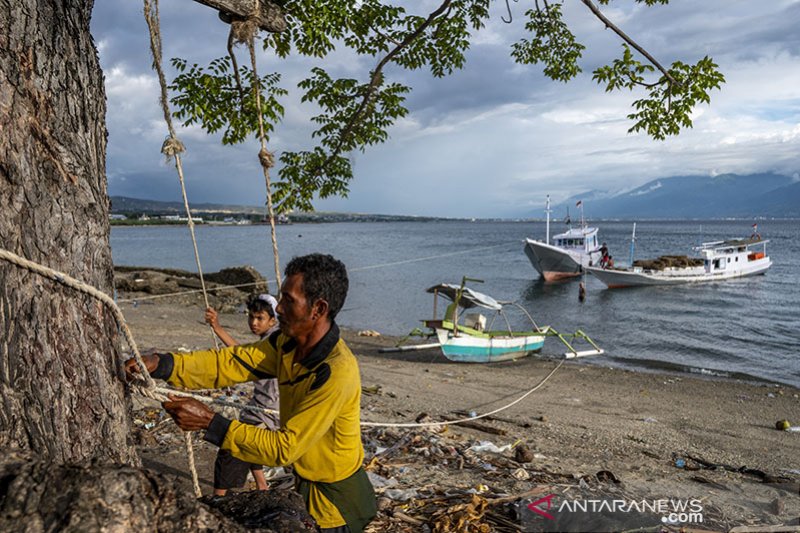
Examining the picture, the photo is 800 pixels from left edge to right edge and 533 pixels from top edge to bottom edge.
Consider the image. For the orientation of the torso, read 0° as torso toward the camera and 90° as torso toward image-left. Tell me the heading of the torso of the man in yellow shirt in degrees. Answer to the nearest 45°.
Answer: approximately 90°

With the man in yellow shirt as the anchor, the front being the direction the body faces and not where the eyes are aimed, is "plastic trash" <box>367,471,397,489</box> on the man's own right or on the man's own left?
on the man's own right

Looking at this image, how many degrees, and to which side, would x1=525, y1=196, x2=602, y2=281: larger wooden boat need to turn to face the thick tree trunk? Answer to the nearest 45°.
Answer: approximately 45° to its left

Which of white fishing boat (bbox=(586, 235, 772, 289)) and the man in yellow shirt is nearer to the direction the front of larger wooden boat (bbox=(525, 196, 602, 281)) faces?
the man in yellow shirt

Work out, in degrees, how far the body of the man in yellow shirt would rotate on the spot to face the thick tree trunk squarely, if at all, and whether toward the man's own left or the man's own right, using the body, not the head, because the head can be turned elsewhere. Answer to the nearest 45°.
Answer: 0° — they already face it

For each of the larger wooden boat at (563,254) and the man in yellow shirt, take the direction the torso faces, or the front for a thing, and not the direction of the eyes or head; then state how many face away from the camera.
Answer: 0

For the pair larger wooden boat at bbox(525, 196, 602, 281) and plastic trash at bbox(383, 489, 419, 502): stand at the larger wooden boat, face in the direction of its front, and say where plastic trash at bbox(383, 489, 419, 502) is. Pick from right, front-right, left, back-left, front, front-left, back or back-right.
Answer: front-left

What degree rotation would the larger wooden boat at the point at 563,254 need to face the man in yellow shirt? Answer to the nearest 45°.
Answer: approximately 45° to its left

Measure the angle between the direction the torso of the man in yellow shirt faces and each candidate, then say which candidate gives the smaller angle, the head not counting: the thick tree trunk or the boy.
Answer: the thick tree trunk

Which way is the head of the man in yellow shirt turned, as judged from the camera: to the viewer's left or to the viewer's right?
to the viewer's left

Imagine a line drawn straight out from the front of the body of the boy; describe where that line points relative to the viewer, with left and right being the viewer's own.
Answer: facing the viewer and to the left of the viewer
